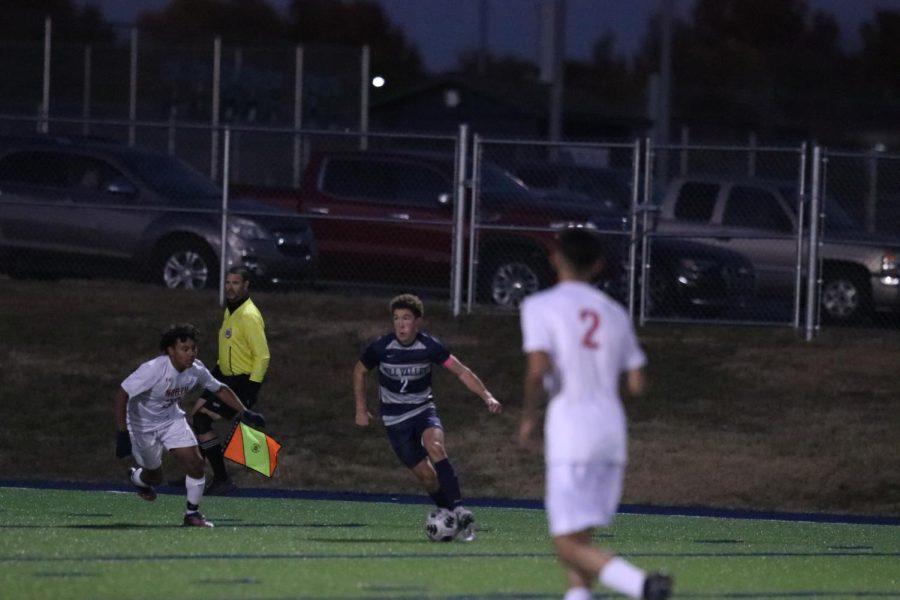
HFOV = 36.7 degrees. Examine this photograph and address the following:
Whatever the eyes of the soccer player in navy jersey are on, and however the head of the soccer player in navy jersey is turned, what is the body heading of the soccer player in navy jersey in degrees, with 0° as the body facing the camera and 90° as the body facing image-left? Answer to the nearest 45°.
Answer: approximately 0°

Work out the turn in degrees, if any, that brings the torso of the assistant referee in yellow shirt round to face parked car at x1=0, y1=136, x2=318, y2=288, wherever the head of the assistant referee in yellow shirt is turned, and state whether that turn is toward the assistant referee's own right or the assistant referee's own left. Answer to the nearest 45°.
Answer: approximately 135° to the assistant referee's own right

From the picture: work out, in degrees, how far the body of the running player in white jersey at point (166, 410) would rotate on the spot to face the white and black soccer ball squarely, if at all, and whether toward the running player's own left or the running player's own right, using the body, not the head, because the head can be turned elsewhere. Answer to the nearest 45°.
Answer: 0° — they already face it

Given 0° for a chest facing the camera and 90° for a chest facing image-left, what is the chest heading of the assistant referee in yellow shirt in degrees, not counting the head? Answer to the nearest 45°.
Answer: approximately 45°

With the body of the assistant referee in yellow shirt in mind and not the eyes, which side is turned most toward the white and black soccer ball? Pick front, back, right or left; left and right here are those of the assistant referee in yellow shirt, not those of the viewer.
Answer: left

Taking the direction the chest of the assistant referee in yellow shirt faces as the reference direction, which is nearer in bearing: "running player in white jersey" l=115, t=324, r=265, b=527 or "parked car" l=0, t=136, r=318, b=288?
the running player in white jersey

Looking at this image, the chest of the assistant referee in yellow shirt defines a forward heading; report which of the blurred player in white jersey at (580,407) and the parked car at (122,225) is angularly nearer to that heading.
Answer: the blurred player in white jersey

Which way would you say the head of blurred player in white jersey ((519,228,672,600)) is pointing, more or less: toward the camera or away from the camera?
away from the camera

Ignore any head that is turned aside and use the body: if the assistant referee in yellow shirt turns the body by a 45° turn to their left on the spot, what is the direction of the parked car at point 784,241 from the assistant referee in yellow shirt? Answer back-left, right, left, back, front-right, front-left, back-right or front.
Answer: back-left

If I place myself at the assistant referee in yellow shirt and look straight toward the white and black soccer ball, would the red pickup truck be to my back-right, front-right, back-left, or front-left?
back-left

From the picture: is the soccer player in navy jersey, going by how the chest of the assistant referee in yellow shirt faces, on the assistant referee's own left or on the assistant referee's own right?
on the assistant referee's own left

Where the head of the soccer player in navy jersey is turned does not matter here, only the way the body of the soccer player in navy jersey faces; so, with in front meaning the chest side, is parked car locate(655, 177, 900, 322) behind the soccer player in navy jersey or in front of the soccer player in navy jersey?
behind

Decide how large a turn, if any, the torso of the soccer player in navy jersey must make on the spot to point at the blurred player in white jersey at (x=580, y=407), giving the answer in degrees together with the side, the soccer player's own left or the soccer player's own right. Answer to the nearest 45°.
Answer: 0° — they already face them
